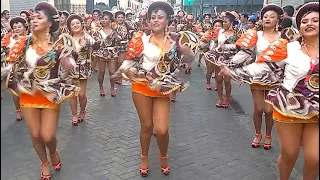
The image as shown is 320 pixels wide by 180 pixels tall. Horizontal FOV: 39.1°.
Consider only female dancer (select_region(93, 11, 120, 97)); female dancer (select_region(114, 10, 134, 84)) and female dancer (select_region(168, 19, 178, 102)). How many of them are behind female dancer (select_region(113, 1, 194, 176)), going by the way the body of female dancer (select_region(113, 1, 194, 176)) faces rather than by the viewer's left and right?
3

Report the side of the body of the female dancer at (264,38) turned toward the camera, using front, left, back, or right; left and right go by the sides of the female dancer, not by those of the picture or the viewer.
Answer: front

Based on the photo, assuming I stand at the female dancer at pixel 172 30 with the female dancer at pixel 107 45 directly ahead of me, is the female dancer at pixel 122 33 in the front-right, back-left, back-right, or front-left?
front-right

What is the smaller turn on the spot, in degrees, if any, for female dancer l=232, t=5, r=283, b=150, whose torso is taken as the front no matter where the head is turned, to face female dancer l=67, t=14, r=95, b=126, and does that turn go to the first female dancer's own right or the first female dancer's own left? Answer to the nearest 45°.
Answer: approximately 90° to the first female dancer's own right

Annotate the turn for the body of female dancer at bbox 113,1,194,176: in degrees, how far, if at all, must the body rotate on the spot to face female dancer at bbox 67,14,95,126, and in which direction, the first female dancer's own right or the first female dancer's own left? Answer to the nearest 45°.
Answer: approximately 135° to the first female dancer's own right

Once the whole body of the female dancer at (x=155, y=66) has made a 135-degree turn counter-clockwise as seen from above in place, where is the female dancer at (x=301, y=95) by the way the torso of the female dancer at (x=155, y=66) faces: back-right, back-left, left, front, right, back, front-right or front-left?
right

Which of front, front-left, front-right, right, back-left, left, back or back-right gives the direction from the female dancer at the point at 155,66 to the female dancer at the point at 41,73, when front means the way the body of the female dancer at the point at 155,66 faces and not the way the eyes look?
right

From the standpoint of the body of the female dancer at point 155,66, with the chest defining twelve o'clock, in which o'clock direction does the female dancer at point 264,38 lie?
the female dancer at point 264,38 is roughly at 8 o'clock from the female dancer at point 155,66.

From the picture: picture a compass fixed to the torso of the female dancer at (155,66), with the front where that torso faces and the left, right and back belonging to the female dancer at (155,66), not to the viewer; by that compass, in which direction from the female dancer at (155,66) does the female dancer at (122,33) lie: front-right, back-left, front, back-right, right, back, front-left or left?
back

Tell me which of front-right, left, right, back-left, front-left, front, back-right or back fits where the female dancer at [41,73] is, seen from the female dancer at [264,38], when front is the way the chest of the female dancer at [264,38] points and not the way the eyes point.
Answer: front-right

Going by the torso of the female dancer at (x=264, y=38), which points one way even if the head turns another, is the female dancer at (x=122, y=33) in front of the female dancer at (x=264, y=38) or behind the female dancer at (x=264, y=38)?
behind

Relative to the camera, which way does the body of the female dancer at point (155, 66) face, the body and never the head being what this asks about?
toward the camera

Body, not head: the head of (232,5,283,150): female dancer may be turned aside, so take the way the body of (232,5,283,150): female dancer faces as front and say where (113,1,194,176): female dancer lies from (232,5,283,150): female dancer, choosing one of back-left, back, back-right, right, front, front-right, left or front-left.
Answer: front-right

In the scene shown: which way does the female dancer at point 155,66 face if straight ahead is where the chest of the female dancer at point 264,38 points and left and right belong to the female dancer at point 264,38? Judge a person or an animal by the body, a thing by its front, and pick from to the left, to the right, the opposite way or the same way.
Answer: the same way
